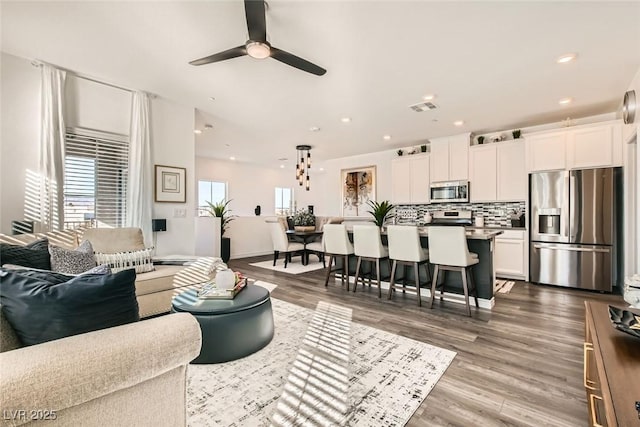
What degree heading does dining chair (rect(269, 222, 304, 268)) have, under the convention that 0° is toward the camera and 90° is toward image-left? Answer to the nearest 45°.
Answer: approximately 225°

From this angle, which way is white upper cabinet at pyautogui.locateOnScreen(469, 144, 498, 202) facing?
toward the camera

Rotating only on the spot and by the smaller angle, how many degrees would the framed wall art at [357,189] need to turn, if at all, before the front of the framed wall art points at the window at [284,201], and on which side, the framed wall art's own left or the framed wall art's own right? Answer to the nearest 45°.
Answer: approximately 90° to the framed wall art's own right

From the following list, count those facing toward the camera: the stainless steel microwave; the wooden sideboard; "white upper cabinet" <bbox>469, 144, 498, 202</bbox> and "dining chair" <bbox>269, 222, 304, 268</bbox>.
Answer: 2

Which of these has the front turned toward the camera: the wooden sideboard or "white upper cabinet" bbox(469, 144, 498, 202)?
the white upper cabinet

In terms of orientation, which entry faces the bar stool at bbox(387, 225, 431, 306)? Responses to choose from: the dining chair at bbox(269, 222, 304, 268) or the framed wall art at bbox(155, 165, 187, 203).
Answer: the framed wall art

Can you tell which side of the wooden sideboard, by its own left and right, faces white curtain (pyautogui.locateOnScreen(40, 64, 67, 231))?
front

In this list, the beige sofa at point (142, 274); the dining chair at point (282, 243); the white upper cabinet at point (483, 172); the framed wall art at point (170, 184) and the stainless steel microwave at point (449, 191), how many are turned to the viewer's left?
0

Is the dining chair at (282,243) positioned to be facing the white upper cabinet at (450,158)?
no

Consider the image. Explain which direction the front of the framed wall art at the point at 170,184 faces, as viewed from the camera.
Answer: facing the viewer and to the right of the viewer

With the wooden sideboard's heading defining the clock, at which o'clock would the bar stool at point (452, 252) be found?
The bar stool is roughly at 2 o'clock from the wooden sideboard.

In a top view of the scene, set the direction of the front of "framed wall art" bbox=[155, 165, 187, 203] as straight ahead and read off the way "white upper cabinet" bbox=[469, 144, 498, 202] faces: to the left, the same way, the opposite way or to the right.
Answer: to the right

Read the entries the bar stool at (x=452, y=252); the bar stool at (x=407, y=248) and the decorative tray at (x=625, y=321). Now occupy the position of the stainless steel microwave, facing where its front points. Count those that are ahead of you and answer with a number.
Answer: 3

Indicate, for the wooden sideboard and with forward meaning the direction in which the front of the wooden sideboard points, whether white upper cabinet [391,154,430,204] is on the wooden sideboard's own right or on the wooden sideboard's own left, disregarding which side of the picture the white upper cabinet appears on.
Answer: on the wooden sideboard's own right

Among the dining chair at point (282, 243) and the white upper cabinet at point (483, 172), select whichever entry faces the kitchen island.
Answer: the white upper cabinet

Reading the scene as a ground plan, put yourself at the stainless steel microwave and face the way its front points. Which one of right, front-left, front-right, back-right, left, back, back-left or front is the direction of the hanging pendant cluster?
right

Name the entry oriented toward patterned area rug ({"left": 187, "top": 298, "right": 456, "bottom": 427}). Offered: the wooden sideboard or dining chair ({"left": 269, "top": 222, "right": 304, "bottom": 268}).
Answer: the wooden sideboard

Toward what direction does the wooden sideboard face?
to the viewer's left

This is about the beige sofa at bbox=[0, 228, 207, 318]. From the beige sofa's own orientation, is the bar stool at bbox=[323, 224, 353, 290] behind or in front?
in front

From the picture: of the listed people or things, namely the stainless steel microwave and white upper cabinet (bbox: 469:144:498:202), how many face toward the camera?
2

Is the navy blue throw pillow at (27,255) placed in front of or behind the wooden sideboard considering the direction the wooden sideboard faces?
in front

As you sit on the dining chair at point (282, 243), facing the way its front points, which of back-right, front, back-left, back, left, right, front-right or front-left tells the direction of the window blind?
back

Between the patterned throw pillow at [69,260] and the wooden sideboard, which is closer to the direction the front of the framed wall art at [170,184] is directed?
the wooden sideboard

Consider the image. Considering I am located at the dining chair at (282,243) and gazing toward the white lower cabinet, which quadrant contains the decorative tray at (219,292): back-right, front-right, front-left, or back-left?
front-right
